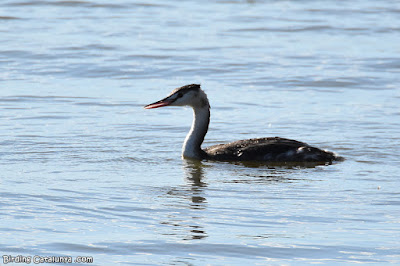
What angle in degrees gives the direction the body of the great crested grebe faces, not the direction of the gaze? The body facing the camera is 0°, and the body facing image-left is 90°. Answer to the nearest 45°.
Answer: approximately 90°
